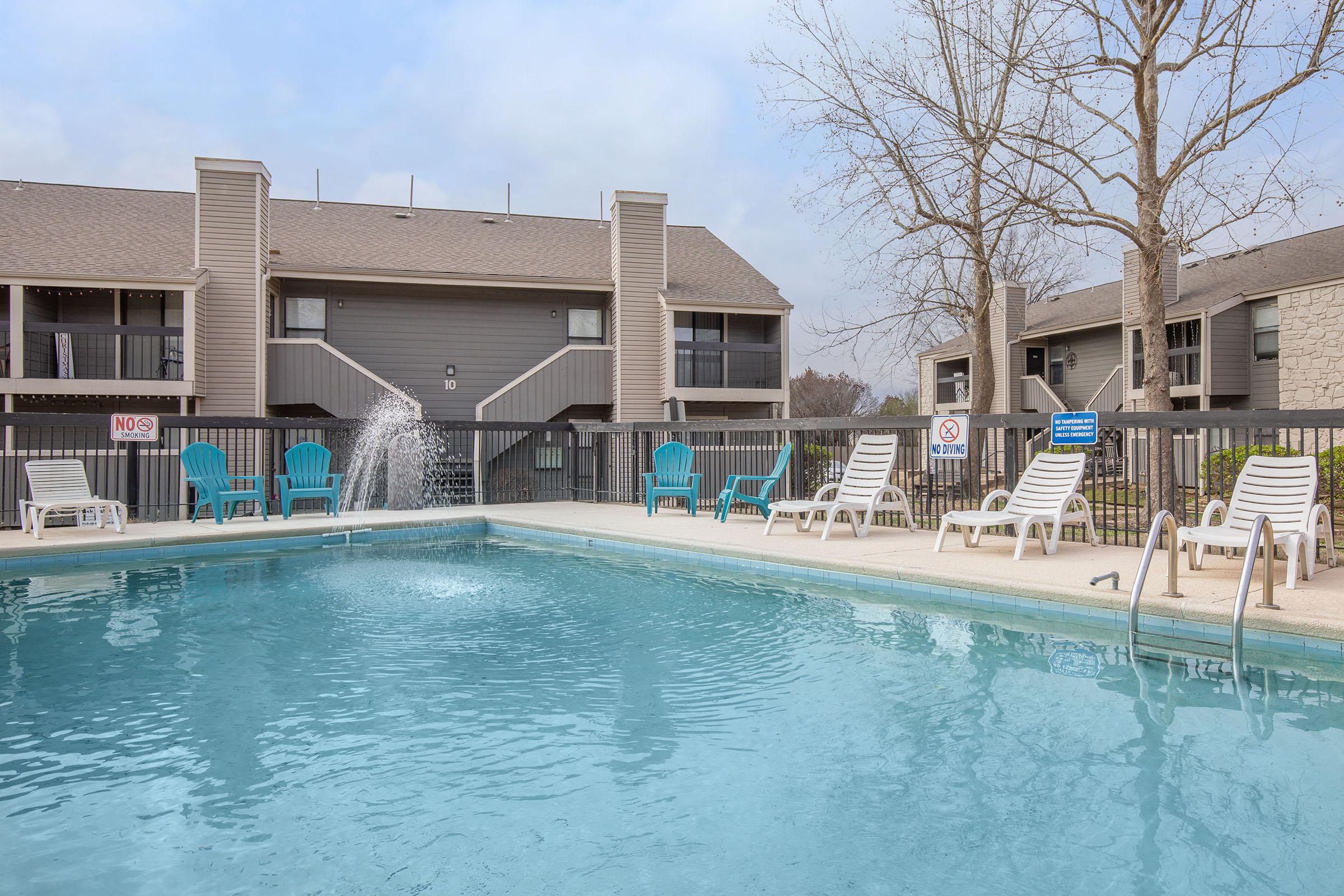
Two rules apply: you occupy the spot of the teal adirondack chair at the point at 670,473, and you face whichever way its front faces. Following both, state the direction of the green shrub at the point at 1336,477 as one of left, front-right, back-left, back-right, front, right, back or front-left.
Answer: left

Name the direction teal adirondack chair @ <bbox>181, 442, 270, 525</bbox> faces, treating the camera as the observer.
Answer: facing the viewer and to the right of the viewer

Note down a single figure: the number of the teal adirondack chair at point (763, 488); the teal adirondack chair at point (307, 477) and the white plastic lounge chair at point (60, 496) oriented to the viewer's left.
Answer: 1

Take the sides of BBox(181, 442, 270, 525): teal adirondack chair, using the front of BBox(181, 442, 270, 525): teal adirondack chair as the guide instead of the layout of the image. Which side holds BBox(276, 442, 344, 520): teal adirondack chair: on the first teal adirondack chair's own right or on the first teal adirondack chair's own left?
on the first teal adirondack chair's own left

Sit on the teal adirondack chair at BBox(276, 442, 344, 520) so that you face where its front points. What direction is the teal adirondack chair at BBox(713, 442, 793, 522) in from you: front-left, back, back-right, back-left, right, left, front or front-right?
front-left

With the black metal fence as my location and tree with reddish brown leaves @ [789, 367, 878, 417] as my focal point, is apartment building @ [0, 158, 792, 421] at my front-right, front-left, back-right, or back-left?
front-left

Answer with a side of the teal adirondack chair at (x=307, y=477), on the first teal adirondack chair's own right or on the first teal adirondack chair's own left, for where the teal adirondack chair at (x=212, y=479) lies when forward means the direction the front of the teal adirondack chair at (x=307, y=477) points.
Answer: on the first teal adirondack chair's own right

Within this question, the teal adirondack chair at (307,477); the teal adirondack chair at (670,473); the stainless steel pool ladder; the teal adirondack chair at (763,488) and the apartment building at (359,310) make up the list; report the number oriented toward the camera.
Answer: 4

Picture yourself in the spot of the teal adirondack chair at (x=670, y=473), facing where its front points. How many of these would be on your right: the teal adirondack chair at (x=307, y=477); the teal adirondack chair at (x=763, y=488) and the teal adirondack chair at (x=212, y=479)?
2

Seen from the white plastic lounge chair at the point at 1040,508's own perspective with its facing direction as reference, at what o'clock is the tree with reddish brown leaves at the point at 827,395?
The tree with reddish brown leaves is roughly at 4 o'clock from the white plastic lounge chair.

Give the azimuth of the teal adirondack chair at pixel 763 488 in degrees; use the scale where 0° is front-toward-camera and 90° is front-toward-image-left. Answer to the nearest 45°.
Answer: approximately 90°

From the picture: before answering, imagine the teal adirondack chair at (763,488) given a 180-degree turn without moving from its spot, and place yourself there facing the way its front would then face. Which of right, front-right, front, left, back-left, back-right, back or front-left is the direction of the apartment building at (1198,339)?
front-left

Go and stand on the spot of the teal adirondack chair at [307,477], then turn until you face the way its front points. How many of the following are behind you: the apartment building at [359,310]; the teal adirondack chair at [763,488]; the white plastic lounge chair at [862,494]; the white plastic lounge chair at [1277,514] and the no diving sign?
1

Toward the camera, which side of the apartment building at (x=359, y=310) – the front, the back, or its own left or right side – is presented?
front

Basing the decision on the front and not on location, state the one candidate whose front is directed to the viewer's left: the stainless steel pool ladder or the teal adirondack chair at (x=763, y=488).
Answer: the teal adirondack chair

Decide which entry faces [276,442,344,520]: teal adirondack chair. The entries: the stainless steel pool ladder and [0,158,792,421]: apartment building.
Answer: the apartment building
